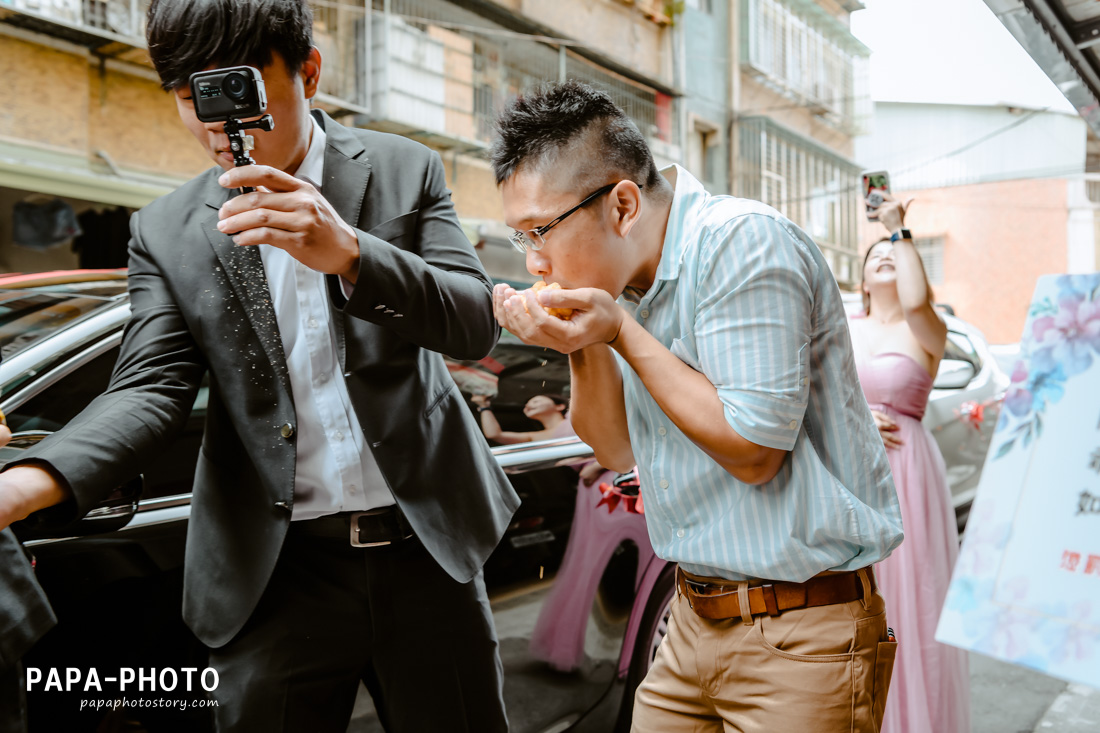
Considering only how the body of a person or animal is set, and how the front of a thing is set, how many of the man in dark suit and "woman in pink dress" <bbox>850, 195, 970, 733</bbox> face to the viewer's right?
0

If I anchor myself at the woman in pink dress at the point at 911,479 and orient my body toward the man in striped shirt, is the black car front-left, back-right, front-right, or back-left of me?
front-right

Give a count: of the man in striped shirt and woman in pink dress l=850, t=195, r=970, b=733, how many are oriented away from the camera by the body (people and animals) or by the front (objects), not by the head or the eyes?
0

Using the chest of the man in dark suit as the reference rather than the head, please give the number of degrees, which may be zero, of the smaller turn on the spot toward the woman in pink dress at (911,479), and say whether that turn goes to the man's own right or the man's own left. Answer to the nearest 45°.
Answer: approximately 135° to the man's own left

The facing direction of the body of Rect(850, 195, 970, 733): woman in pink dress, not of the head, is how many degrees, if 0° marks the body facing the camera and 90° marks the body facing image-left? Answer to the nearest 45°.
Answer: approximately 45°

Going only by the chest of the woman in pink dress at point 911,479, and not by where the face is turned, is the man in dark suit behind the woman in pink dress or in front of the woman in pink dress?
in front

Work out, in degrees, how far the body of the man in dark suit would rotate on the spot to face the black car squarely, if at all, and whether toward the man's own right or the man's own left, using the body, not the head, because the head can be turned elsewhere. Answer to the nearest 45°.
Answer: approximately 180°

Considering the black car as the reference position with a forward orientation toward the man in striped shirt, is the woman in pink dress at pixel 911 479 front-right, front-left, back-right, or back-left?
front-left

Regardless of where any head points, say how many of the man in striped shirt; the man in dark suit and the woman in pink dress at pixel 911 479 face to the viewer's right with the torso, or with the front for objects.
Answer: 0

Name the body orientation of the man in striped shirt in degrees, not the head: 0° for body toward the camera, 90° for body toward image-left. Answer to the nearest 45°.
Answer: approximately 45°

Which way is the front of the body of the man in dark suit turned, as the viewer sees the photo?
toward the camera

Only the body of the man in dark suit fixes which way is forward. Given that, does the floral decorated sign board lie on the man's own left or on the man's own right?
on the man's own left

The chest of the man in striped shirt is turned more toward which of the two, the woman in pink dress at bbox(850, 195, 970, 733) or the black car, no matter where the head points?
the black car
